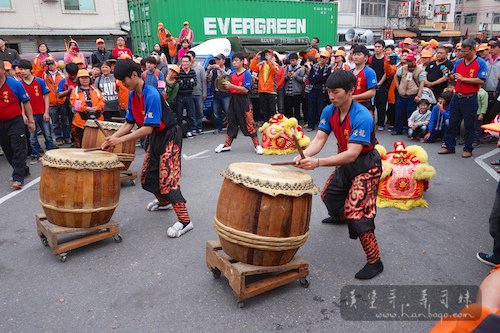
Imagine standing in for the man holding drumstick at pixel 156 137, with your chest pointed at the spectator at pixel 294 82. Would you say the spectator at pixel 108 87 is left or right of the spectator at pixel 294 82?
left

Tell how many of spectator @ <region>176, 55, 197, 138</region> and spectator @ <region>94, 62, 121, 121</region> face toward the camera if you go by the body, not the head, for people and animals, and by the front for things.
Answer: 2

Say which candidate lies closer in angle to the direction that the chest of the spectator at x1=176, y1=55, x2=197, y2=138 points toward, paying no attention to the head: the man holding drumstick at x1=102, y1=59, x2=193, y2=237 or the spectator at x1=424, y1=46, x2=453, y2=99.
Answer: the man holding drumstick

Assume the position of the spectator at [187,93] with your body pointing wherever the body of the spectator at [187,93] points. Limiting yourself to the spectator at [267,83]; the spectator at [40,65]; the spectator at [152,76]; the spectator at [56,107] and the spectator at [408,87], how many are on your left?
2

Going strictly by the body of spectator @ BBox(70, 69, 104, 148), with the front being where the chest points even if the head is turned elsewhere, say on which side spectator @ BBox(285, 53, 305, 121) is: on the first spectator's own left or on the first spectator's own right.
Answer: on the first spectator's own left

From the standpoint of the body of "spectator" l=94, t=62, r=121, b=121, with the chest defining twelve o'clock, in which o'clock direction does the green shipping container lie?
The green shipping container is roughly at 7 o'clock from the spectator.
